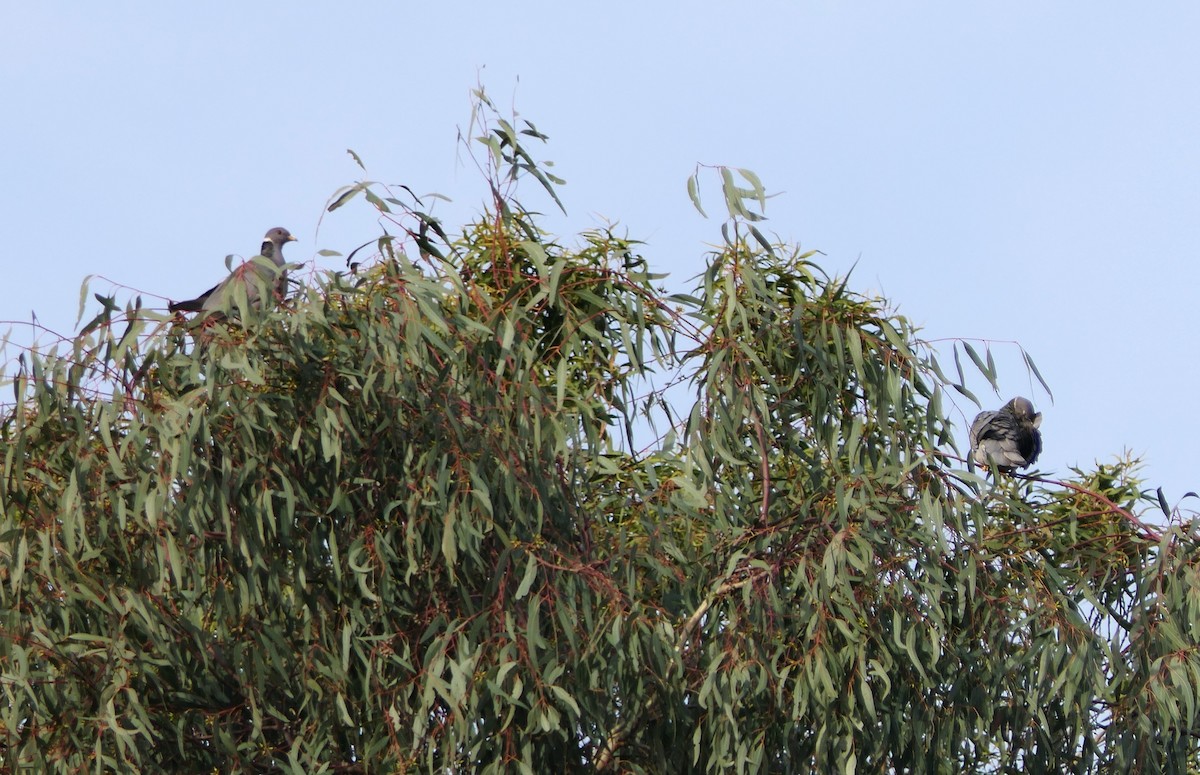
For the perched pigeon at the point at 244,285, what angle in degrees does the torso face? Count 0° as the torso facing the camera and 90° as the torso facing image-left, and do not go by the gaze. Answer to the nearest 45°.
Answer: approximately 270°
